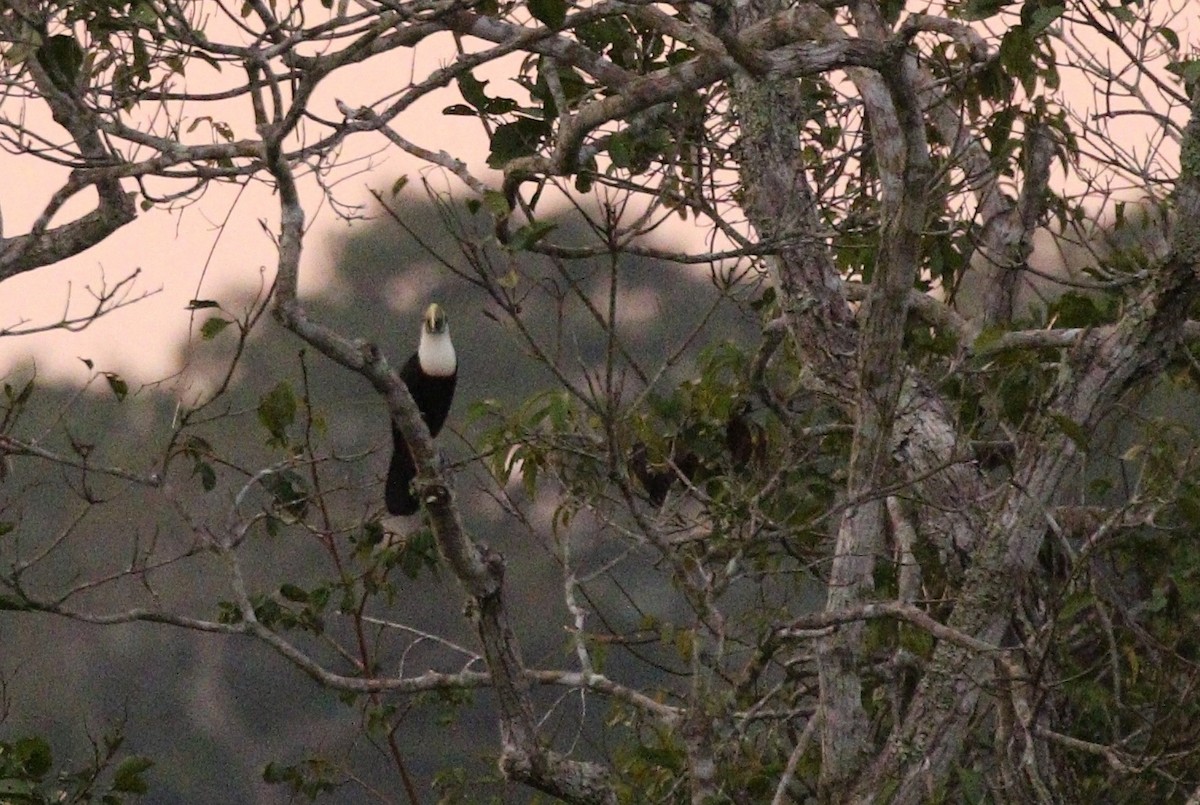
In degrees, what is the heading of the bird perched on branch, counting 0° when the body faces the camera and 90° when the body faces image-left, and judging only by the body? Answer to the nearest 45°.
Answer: approximately 0°
